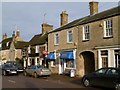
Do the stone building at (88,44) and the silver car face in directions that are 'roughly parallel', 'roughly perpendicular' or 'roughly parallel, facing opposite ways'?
roughly perpendicular

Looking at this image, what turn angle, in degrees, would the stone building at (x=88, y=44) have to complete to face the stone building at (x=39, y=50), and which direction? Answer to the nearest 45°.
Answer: approximately 90° to its right

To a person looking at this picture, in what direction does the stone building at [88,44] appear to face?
facing the viewer and to the left of the viewer

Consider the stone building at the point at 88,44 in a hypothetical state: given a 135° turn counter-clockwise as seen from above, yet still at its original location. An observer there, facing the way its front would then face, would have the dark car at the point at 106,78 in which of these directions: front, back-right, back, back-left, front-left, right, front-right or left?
right

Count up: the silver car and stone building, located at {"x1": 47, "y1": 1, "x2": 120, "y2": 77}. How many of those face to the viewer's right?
0
